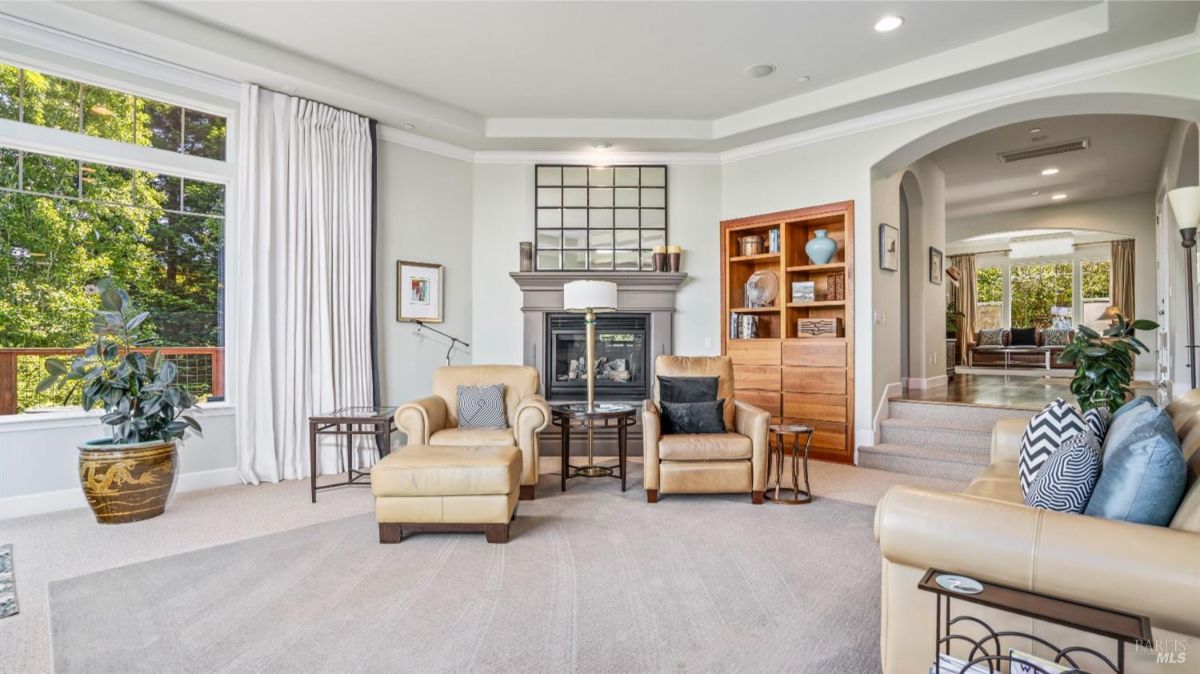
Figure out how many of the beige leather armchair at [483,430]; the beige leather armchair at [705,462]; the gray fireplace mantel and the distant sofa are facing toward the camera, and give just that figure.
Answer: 4

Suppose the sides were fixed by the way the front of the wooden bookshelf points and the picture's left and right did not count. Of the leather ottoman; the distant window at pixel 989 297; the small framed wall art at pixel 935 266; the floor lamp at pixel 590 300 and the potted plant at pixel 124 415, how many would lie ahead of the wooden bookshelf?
3

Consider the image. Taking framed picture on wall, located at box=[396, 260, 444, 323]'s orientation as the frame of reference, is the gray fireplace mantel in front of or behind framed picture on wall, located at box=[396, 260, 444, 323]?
in front

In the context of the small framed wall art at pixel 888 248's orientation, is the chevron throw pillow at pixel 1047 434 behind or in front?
in front

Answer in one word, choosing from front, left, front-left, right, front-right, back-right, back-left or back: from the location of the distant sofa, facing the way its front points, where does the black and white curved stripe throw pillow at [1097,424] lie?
front

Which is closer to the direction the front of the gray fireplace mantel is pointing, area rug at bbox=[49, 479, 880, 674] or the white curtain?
the area rug

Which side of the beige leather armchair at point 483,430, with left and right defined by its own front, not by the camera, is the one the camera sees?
front

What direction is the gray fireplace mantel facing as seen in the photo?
toward the camera

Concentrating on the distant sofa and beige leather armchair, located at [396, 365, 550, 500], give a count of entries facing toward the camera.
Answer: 2

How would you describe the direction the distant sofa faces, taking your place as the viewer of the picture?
facing the viewer

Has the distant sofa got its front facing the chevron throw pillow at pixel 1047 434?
yes

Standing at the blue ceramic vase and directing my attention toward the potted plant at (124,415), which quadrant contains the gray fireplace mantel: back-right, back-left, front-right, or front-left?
front-right

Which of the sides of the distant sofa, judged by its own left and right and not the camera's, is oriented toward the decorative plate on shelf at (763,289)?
front
